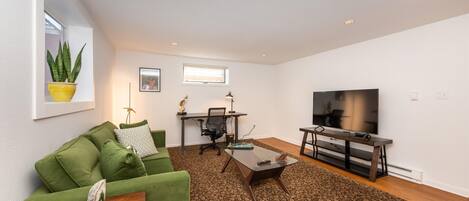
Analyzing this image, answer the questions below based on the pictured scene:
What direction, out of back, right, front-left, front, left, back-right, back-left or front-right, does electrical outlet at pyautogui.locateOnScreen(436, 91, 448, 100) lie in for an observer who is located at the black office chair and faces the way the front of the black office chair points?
back

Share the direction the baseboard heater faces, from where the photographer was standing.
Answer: facing the viewer and to the left of the viewer

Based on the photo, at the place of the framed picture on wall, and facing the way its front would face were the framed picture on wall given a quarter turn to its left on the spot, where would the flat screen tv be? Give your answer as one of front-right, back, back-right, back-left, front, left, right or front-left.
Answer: front-right

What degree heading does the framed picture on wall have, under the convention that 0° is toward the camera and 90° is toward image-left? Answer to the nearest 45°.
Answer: approximately 0°

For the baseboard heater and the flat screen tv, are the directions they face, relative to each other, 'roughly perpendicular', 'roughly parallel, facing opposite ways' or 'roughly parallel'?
roughly parallel

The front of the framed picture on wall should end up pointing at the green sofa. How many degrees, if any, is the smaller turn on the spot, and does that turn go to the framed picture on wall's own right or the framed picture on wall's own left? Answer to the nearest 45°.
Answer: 0° — it already faces it

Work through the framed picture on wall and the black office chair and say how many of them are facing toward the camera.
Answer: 1

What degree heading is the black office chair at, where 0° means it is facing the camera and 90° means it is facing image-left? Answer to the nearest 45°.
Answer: approximately 135°

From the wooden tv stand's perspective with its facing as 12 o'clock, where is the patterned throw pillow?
The patterned throw pillow is roughly at 12 o'clock from the wooden tv stand.

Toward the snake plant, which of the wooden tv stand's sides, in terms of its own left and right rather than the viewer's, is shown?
front

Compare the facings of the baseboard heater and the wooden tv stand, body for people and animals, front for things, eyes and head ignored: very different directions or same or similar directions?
same or similar directions

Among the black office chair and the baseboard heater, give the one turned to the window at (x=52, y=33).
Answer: the baseboard heater

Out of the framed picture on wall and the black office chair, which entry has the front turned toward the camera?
the framed picture on wall

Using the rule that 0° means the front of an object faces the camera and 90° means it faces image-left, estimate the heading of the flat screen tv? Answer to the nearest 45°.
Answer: approximately 45°

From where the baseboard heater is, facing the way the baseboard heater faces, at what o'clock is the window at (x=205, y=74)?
The window is roughly at 1 o'clock from the baseboard heater.

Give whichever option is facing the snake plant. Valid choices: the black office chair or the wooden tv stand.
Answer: the wooden tv stand

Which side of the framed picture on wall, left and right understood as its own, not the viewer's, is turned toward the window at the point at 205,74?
left

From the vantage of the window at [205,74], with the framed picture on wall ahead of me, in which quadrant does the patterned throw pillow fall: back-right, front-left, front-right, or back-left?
front-left
